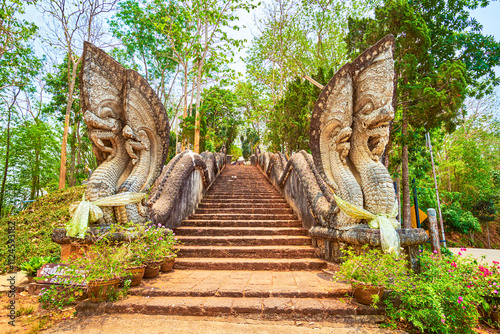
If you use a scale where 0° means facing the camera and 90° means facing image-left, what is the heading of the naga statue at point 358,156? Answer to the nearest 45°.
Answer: approximately 315°

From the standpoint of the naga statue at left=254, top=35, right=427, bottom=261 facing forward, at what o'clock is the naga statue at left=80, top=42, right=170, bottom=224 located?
the naga statue at left=80, top=42, right=170, bottom=224 is roughly at 4 o'clock from the naga statue at left=254, top=35, right=427, bottom=261.

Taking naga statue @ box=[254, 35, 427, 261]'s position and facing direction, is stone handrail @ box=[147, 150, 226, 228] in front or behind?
behind

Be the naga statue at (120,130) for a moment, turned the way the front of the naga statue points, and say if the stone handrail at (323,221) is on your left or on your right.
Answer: on your left

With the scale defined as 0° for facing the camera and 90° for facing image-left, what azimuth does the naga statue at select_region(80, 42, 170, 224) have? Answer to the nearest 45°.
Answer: approximately 45°

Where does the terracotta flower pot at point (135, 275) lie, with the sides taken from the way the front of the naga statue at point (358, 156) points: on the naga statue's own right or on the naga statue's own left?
on the naga statue's own right

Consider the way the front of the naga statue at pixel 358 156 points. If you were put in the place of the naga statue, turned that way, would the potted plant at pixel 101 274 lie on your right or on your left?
on your right

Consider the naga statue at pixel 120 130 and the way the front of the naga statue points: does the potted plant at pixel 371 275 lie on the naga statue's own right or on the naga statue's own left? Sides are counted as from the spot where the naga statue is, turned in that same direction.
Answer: on the naga statue's own left

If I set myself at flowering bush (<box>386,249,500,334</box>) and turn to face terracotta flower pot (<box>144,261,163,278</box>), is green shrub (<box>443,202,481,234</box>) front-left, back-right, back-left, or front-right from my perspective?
back-right
